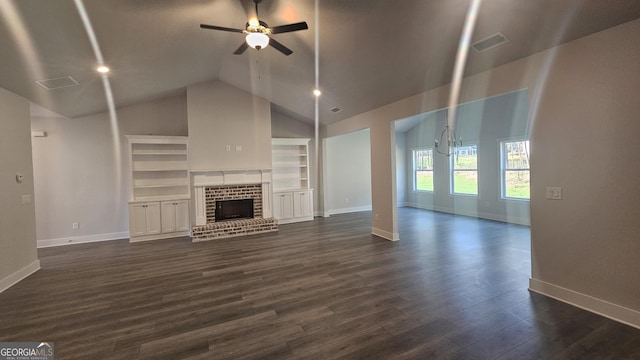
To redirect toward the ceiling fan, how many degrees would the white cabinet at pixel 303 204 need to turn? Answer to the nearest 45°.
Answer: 0° — it already faces it

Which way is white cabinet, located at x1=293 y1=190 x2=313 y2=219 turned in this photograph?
toward the camera

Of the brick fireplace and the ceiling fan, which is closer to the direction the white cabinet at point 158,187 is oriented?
the ceiling fan

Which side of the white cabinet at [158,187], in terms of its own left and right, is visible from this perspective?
front

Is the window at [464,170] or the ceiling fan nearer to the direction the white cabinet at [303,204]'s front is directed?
the ceiling fan

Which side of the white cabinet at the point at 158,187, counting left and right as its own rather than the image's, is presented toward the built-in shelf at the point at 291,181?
left

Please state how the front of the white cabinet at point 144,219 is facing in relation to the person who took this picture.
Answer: facing the viewer

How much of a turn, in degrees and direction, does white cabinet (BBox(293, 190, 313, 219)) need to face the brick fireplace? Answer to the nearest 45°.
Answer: approximately 45° to its right

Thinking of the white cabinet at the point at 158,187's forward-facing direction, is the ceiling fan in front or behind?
in front

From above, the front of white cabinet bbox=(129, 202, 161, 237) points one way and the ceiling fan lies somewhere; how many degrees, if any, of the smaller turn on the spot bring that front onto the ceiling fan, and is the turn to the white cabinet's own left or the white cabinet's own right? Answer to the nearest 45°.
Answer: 0° — it already faces it
